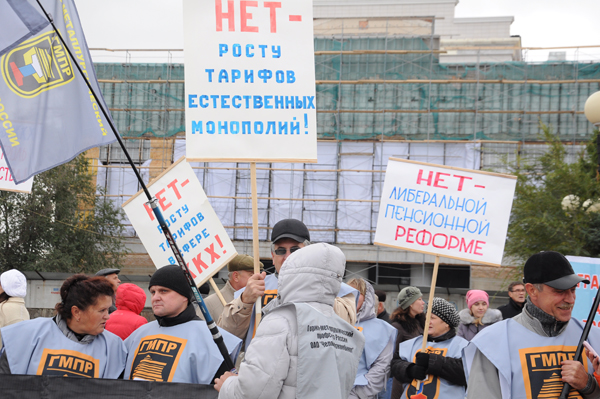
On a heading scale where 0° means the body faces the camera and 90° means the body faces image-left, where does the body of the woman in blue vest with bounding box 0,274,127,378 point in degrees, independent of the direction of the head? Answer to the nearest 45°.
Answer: approximately 315°

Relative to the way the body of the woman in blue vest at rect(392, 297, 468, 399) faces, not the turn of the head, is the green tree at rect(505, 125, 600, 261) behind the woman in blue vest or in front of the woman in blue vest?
behind

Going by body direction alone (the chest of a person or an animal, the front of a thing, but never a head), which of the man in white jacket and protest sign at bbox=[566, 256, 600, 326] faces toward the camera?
the protest sign

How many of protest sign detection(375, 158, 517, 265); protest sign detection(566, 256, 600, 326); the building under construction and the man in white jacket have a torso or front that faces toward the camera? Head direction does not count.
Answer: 3

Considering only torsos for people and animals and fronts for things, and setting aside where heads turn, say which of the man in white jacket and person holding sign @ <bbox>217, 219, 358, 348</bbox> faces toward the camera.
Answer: the person holding sign

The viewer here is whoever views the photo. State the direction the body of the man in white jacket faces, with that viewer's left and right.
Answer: facing away from the viewer and to the left of the viewer

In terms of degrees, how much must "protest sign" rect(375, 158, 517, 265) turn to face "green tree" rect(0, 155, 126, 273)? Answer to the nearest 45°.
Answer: approximately 135° to its right

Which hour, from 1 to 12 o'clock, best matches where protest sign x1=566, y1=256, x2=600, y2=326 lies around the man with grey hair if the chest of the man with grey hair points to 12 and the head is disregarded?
The protest sign is roughly at 8 o'clock from the man with grey hair.

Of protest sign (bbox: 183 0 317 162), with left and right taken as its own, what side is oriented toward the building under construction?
back

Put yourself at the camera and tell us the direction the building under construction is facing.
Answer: facing the viewer

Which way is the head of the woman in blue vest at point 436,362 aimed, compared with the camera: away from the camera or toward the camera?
toward the camera

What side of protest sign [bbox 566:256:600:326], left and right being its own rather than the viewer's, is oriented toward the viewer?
front

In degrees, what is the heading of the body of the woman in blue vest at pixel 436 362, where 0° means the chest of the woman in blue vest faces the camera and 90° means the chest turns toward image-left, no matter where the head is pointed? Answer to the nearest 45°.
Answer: approximately 45°
